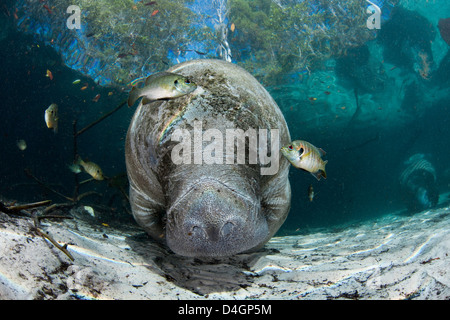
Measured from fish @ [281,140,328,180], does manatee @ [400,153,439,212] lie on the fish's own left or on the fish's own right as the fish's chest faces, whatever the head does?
on the fish's own right

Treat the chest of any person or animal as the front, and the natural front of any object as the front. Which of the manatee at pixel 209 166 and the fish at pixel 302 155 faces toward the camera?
the manatee

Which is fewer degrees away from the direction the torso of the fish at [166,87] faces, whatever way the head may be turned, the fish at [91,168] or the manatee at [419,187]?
the manatee

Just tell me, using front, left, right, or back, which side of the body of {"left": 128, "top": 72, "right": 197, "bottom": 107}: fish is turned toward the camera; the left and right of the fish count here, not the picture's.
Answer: right

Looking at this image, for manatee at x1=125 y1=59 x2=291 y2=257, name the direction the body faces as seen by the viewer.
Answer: toward the camera

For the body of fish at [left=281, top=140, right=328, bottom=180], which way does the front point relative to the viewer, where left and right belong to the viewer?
facing to the left of the viewer

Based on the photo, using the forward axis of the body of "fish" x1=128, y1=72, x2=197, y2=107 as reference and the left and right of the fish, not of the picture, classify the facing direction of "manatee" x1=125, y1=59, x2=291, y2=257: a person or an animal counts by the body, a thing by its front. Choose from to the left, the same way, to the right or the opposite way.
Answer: to the right
